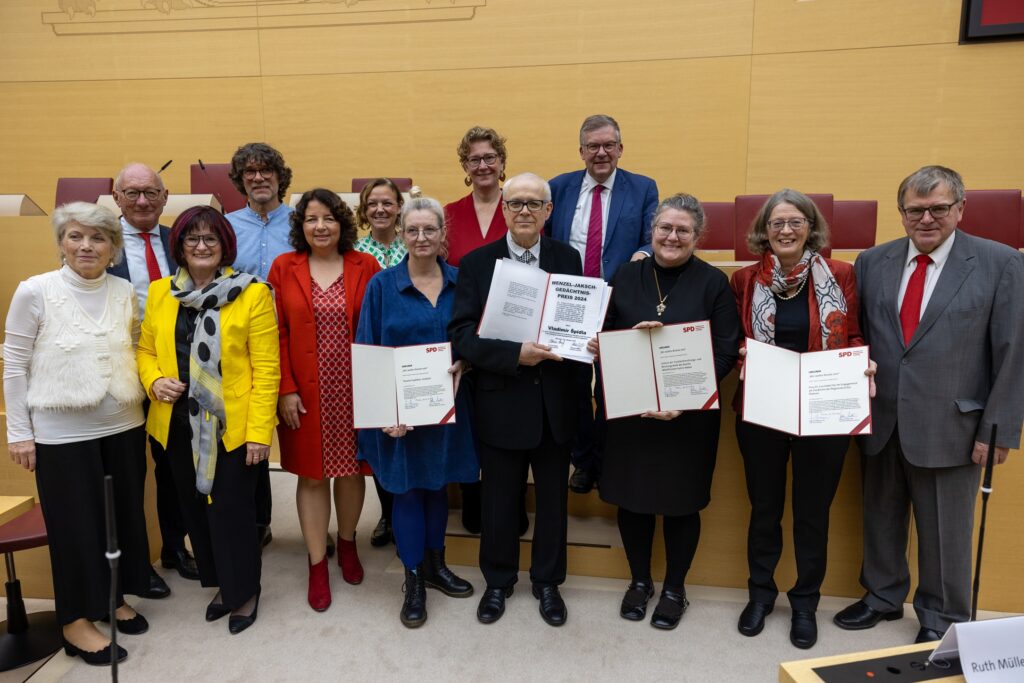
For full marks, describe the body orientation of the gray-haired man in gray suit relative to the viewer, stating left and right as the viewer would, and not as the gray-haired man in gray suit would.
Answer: facing the viewer and to the left of the viewer

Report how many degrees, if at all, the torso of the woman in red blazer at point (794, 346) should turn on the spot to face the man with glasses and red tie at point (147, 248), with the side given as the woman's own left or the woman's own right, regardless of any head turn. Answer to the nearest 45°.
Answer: approximately 90° to the woman's own right

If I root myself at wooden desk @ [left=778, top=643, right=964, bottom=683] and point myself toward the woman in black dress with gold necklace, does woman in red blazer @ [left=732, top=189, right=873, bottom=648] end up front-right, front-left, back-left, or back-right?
front-right

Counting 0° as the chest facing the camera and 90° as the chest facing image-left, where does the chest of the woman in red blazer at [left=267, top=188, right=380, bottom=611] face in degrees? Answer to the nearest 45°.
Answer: approximately 0°

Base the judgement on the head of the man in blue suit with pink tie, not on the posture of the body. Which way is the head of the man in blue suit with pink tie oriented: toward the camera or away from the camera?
toward the camera

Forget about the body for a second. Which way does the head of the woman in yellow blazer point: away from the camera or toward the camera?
toward the camera

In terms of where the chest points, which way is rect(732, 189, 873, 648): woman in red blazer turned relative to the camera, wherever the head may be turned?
toward the camera

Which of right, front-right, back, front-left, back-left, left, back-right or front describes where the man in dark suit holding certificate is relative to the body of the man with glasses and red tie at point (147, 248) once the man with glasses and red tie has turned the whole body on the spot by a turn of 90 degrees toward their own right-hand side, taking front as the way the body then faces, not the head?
back-left

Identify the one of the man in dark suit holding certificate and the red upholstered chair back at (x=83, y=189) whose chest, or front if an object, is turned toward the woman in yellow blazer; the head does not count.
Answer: the red upholstered chair back

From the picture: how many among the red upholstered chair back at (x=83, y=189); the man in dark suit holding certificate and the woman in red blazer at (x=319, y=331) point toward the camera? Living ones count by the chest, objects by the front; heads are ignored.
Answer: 3

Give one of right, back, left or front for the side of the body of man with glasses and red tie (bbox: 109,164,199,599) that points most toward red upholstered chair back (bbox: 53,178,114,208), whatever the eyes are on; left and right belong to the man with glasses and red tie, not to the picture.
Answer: back

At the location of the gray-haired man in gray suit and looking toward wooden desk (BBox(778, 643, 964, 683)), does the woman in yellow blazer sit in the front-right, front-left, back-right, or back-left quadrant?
front-right

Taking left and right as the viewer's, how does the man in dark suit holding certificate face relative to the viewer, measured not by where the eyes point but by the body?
facing the viewer
